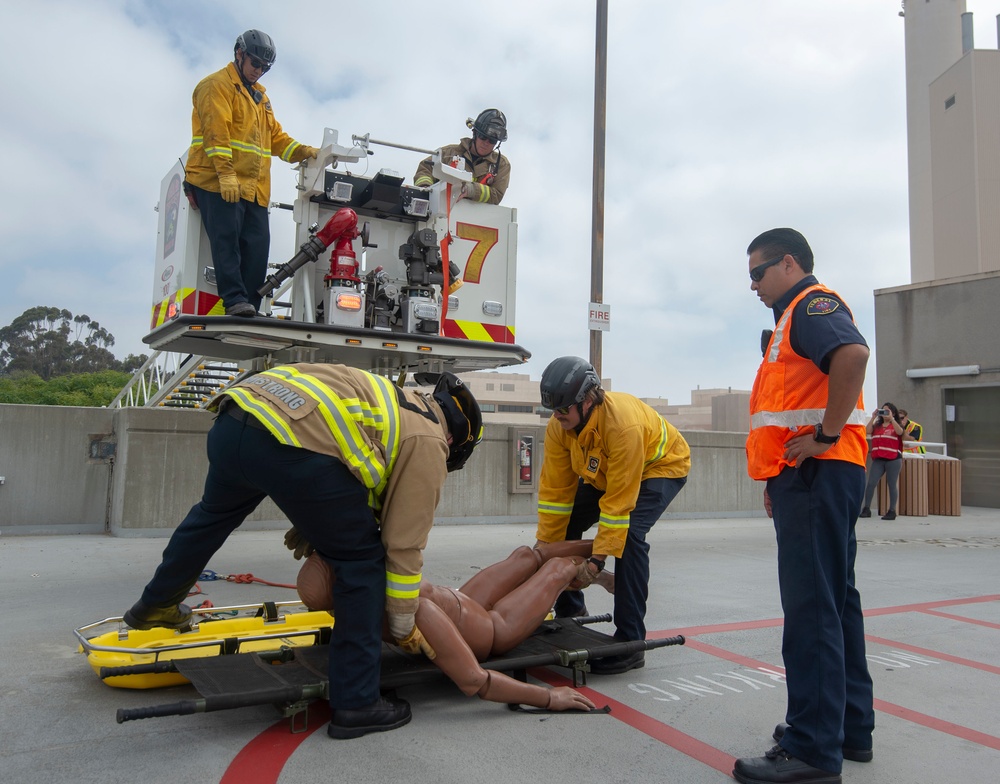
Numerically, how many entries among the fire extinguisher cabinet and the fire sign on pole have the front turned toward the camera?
2

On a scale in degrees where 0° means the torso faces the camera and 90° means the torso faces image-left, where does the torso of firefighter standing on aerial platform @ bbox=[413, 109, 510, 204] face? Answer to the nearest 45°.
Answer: approximately 45°

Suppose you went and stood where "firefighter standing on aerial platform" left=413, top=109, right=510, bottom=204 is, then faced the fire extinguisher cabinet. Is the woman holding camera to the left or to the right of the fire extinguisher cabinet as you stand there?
right

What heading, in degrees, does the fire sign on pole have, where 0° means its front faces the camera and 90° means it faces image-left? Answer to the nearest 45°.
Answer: approximately 0°

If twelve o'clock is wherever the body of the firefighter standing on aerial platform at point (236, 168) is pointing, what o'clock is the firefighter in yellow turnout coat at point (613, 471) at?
The firefighter in yellow turnout coat is roughly at 12 o'clock from the firefighter standing on aerial platform.

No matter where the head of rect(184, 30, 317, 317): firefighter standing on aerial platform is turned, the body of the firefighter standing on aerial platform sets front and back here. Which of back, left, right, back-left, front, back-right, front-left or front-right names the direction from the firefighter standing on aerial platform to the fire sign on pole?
left

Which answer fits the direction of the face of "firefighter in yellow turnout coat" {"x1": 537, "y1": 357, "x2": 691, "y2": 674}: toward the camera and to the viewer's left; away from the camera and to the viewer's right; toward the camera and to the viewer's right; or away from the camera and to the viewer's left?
toward the camera and to the viewer's left

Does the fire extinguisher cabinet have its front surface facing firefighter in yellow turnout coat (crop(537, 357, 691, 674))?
yes

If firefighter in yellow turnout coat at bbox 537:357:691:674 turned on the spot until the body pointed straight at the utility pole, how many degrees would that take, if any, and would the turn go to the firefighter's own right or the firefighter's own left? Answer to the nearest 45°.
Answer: approximately 135° to the firefighter's own right
